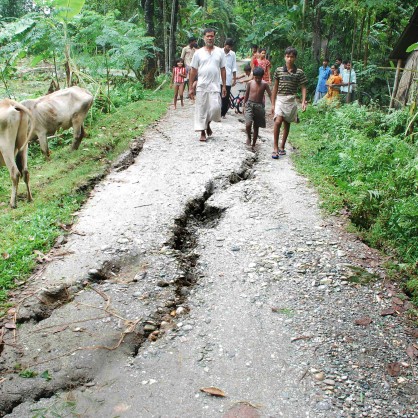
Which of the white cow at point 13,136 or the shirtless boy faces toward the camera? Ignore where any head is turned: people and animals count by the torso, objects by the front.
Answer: the shirtless boy

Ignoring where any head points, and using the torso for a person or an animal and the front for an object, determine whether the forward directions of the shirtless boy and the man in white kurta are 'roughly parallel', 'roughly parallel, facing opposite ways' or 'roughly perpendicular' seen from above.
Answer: roughly parallel

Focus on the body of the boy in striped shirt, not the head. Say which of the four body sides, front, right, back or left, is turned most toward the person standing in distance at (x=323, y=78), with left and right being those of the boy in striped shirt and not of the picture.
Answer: back

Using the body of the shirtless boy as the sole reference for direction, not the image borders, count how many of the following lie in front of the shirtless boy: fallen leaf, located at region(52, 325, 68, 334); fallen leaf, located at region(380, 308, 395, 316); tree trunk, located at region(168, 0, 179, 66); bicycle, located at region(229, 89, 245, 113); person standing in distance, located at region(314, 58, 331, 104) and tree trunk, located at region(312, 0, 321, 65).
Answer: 2

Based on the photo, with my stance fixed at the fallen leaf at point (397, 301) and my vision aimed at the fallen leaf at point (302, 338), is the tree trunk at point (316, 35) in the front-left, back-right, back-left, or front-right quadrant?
back-right

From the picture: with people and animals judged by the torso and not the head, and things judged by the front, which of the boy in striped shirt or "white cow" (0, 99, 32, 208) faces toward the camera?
the boy in striped shirt

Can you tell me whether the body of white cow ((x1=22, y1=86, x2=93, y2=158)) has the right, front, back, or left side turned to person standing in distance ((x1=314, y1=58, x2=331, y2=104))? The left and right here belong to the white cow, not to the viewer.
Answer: back

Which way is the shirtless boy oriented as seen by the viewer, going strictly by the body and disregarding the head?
toward the camera

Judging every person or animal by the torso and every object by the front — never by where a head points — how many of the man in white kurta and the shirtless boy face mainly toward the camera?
2

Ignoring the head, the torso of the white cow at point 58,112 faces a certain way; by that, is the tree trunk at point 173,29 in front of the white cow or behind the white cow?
behind

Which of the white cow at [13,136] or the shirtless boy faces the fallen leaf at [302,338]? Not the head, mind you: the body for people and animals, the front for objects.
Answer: the shirtless boy

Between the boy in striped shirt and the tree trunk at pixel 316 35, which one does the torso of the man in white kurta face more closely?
the boy in striped shirt

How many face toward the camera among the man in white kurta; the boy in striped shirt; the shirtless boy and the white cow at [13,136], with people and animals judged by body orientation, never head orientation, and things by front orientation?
3
